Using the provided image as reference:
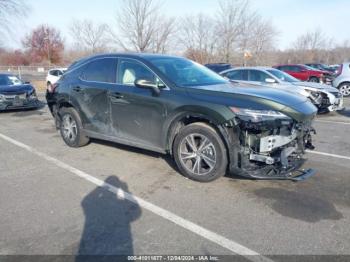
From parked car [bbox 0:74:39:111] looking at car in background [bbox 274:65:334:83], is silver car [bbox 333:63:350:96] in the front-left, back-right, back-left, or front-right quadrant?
front-right

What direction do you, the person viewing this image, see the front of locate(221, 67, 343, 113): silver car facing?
facing the viewer and to the right of the viewer

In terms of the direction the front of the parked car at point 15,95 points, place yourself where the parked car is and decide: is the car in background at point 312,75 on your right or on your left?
on your left

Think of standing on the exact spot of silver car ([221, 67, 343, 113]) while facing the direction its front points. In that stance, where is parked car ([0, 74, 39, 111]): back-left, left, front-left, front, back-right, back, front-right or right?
back-right

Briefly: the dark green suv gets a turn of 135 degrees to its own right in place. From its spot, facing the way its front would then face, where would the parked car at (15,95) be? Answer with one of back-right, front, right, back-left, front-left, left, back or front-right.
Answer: front-right

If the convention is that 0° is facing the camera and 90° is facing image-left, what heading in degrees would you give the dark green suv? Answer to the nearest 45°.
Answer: approximately 315°

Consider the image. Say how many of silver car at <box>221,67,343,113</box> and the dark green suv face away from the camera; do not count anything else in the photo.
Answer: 0

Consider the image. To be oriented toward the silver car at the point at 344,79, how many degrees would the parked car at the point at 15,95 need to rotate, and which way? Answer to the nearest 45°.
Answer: approximately 45° to its left

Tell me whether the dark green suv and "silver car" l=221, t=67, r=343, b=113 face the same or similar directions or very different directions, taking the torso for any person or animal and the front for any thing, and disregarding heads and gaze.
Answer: same or similar directions
